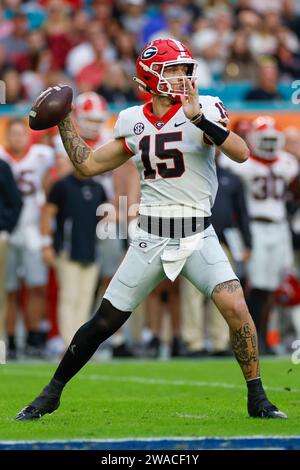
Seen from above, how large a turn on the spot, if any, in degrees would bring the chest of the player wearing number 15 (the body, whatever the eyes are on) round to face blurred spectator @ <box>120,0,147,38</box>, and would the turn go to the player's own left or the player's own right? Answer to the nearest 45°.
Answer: approximately 180°

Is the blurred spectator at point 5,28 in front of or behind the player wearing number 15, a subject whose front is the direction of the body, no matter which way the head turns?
behind

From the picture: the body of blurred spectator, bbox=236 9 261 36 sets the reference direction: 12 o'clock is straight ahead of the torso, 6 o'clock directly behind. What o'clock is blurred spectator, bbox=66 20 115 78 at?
blurred spectator, bbox=66 20 115 78 is roughly at 2 o'clock from blurred spectator, bbox=236 9 261 36.

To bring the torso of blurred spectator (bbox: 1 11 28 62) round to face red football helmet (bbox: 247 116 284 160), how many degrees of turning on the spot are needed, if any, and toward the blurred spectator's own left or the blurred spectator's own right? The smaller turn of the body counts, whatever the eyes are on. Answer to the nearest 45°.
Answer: approximately 45° to the blurred spectator's own left

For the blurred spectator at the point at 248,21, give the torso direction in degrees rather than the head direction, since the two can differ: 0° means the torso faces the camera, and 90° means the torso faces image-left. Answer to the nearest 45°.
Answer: approximately 0°

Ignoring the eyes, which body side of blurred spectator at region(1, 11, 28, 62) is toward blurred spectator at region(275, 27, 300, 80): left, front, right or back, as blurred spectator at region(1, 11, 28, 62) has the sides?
left
